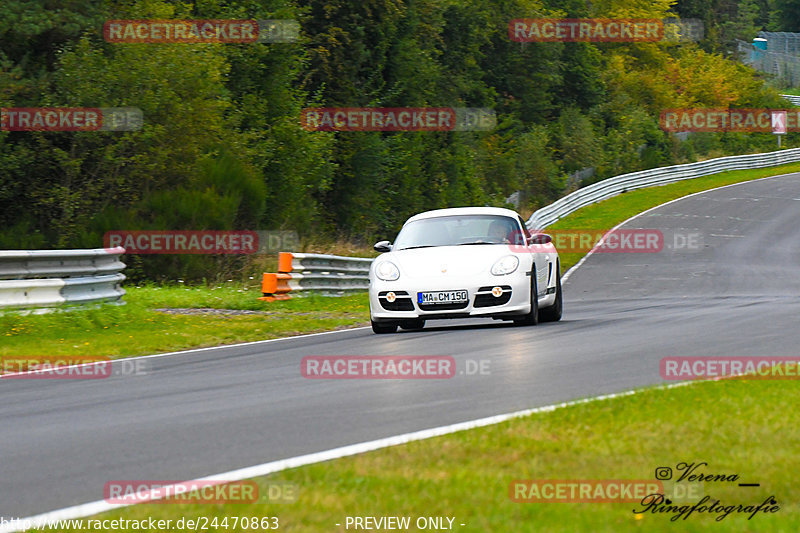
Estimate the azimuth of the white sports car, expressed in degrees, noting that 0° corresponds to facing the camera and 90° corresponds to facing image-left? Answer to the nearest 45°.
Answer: approximately 0°

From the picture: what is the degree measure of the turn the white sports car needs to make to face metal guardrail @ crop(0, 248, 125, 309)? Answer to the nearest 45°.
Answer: approximately 90° to its right
